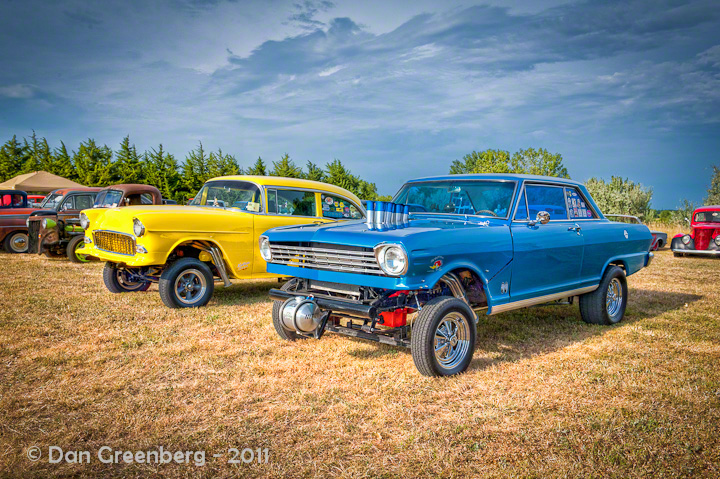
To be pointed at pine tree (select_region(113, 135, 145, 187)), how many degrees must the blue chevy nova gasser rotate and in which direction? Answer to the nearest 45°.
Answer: approximately 90° to its right

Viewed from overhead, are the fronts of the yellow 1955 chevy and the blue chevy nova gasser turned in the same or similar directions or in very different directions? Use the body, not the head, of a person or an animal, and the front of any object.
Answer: same or similar directions

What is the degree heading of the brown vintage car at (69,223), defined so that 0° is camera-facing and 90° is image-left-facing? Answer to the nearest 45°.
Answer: approximately 45°

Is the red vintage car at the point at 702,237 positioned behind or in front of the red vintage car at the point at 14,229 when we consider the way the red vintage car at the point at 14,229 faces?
behind

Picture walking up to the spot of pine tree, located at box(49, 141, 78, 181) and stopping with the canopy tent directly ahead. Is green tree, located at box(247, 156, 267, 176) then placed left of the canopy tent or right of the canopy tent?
left

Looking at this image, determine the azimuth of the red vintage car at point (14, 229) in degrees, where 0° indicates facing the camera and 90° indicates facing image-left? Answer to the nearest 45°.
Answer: approximately 90°

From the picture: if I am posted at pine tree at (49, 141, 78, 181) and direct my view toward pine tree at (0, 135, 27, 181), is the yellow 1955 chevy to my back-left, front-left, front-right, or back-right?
back-left

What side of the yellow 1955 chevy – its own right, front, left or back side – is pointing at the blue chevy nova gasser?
left

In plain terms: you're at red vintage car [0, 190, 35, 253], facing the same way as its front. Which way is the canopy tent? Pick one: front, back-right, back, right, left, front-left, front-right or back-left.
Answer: right

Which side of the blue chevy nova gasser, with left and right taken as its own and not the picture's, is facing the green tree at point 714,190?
back

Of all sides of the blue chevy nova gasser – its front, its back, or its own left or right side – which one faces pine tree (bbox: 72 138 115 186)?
right

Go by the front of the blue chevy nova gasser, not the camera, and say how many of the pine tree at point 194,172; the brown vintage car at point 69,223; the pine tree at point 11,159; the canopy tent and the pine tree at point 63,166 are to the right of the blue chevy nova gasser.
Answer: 5

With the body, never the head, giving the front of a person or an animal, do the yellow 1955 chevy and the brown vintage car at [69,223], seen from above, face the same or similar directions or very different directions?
same or similar directions

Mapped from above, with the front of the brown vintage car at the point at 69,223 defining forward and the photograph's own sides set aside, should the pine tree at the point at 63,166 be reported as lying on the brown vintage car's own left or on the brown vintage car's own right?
on the brown vintage car's own right

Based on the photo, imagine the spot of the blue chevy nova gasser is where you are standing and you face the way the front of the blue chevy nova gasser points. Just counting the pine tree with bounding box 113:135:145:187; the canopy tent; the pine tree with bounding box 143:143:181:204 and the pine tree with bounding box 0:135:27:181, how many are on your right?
4
